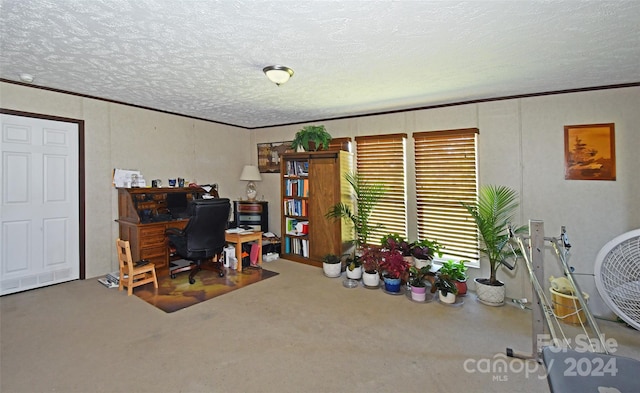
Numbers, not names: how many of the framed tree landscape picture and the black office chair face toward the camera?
1

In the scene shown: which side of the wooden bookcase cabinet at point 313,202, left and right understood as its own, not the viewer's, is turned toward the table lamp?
right

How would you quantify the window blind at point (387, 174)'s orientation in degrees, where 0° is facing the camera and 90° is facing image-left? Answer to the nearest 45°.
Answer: approximately 45°

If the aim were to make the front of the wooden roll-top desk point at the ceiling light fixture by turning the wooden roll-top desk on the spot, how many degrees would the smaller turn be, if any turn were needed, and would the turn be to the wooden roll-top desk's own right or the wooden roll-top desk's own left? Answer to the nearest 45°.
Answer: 0° — it already faces it

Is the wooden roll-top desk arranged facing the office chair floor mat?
yes

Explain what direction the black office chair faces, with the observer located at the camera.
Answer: facing away from the viewer and to the left of the viewer

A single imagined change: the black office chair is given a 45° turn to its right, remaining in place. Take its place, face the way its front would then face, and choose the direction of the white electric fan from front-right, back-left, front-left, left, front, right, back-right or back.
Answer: back-right

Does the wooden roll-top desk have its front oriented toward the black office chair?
yes

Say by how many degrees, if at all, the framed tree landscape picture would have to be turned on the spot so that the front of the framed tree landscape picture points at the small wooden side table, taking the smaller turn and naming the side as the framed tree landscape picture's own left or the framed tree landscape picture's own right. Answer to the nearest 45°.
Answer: approximately 45° to the framed tree landscape picture's own right

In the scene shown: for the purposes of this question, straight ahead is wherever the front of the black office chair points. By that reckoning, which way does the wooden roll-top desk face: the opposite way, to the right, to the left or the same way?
the opposite way
